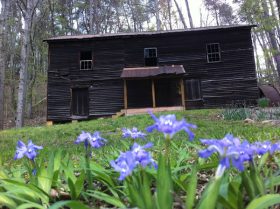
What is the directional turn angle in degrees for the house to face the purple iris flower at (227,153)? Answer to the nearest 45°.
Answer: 0° — it already faces it

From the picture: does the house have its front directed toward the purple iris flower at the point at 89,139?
yes

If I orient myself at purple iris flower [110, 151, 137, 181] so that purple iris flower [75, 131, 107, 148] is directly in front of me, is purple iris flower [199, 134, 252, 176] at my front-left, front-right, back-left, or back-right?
back-right

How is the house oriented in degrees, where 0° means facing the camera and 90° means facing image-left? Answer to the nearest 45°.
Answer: approximately 0°

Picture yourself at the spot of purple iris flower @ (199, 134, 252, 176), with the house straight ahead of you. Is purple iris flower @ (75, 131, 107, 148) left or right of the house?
left

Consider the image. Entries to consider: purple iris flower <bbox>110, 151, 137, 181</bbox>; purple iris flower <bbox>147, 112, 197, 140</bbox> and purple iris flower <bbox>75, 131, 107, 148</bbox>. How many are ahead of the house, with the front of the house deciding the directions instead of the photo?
3

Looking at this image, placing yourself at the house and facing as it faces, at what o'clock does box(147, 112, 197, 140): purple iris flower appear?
The purple iris flower is roughly at 12 o'clock from the house.

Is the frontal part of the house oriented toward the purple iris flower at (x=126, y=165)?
yes
